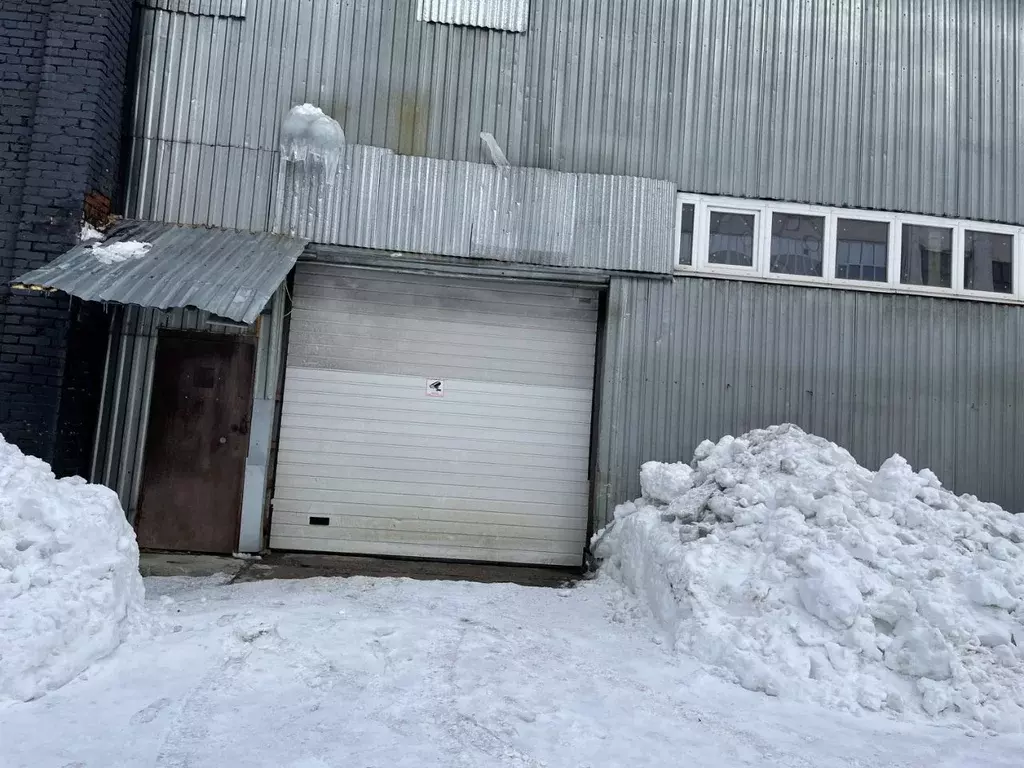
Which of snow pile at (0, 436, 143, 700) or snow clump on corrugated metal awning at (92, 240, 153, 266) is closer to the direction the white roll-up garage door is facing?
the snow pile

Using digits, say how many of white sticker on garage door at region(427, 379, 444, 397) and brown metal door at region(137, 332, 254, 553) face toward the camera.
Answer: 2

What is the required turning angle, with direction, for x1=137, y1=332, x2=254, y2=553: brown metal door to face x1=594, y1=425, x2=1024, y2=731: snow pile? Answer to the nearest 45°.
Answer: approximately 45° to its left

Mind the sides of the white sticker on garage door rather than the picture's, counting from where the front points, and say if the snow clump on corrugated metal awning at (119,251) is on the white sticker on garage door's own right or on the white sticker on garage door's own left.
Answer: on the white sticker on garage door's own right

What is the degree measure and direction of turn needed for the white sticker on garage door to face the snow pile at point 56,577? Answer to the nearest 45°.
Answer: approximately 45° to its right

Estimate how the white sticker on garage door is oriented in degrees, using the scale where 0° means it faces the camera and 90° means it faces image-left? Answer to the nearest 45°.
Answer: approximately 0°

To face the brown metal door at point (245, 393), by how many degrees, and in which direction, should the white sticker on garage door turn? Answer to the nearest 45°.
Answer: approximately 90° to its right

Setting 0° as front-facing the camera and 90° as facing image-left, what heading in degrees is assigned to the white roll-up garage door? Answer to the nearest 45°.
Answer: approximately 0°

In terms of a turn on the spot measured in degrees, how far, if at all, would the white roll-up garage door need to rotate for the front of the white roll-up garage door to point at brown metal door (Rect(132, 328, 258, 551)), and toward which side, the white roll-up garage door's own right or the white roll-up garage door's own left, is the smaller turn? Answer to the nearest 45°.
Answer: approximately 90° to the white roll-up garage door's own right
